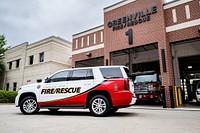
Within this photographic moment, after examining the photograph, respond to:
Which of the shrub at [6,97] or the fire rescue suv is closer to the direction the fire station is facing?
the fire rescue suv

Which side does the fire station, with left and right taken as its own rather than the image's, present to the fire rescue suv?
front

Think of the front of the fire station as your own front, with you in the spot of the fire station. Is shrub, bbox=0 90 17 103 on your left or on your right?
on your right

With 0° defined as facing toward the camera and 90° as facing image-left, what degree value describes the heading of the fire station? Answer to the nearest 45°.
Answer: approximately 45°
